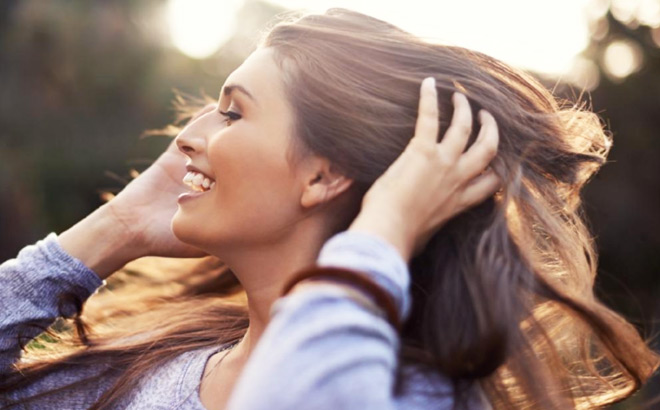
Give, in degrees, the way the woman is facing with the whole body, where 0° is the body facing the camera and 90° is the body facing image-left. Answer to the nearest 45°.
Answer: approximately 45°

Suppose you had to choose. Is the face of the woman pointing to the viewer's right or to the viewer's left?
to the viewer's left
